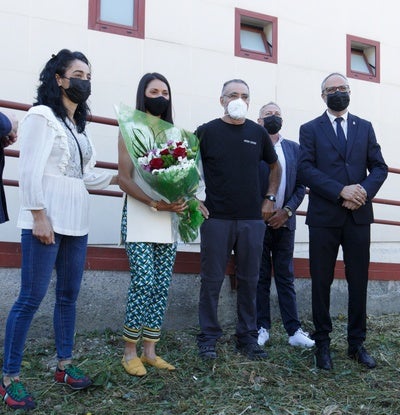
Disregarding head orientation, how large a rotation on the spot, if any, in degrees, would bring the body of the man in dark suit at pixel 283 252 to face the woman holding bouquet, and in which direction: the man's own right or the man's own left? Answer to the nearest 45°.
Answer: approximately 45° to the man's own right

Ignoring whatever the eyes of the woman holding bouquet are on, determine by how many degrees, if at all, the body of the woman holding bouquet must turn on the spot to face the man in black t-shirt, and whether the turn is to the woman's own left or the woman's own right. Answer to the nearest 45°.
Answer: approximately 90° to the woman's own left

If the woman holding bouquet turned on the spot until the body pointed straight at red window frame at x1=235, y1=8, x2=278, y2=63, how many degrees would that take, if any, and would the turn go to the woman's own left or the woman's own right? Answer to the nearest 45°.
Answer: approximately 135° to the woman's own left

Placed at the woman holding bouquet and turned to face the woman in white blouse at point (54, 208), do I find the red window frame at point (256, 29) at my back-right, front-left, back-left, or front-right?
back-right

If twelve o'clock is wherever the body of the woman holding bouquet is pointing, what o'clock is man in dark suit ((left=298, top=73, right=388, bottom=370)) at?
The man in dark suit is roughly at 10 o'clock from the woman holding bouquet.

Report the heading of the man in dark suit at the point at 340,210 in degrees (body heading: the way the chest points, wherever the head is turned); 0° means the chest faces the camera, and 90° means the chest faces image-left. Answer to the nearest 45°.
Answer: approximately 0°

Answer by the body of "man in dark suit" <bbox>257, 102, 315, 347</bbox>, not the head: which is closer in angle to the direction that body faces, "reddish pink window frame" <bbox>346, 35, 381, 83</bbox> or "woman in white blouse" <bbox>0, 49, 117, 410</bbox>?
the woman in white blouse

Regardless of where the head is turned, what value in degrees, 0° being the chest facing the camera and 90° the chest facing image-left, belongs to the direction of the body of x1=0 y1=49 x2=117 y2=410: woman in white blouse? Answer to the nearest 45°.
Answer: approximately 315°

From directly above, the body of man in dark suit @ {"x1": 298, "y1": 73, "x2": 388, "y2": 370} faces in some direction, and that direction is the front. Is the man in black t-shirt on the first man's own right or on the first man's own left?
on the first man's own right

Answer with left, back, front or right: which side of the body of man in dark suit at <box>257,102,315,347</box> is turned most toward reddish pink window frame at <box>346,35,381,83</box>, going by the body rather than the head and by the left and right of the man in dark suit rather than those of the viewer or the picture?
back

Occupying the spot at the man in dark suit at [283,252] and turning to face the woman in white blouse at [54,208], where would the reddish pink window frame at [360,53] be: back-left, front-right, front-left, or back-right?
back-right

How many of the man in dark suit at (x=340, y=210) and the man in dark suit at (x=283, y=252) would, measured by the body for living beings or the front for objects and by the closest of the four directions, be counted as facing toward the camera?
2
